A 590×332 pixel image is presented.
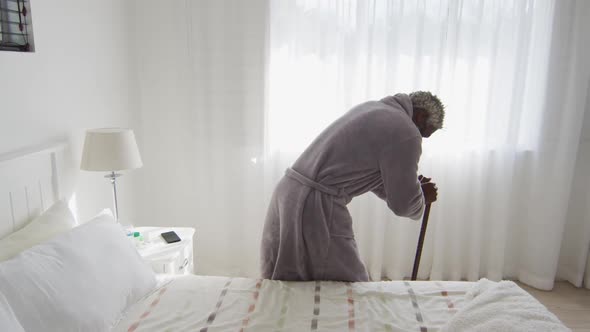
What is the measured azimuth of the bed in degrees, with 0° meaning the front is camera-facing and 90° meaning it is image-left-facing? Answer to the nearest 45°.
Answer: approximately 270°

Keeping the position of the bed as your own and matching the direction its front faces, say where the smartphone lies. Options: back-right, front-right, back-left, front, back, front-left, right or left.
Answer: left

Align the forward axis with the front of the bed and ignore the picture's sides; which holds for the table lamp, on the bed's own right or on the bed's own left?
on the bed's own left

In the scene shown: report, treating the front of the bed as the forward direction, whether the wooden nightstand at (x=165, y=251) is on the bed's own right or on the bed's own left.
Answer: on the bed's own left
